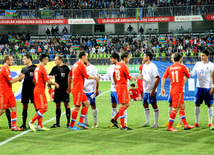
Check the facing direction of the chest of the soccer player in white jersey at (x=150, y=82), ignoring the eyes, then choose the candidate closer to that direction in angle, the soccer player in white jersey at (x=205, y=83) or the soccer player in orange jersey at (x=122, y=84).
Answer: the soccer player in orange jersey

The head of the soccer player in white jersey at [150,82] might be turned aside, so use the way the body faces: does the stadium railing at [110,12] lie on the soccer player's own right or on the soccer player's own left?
on the soccer player's own right

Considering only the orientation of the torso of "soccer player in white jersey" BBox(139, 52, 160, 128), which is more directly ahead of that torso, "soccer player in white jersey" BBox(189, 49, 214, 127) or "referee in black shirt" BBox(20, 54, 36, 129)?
the referee in black shirt

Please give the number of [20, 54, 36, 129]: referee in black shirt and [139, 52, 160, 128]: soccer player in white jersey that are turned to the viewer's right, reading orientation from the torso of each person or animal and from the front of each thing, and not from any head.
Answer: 0

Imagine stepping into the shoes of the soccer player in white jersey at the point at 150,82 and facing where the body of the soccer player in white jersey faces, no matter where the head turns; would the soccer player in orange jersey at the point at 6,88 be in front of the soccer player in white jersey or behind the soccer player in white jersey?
in front

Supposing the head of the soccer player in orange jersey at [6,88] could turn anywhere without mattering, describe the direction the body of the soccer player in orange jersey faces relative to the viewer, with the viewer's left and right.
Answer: facing to the right of the viewer

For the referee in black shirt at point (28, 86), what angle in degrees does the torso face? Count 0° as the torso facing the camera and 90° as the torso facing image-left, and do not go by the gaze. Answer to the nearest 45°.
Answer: approximately 45°

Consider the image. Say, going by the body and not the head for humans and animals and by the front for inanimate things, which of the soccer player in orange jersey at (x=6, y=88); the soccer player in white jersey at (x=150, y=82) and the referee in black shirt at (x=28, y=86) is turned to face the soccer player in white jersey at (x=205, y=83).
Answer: the soccer player in orange jersey

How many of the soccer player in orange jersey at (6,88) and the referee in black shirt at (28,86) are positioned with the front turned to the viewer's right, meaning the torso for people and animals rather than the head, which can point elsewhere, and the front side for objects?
1

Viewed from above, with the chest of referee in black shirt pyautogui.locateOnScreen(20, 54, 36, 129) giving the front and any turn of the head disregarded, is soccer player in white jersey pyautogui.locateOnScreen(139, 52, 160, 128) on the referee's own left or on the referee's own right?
on the referee's own left
